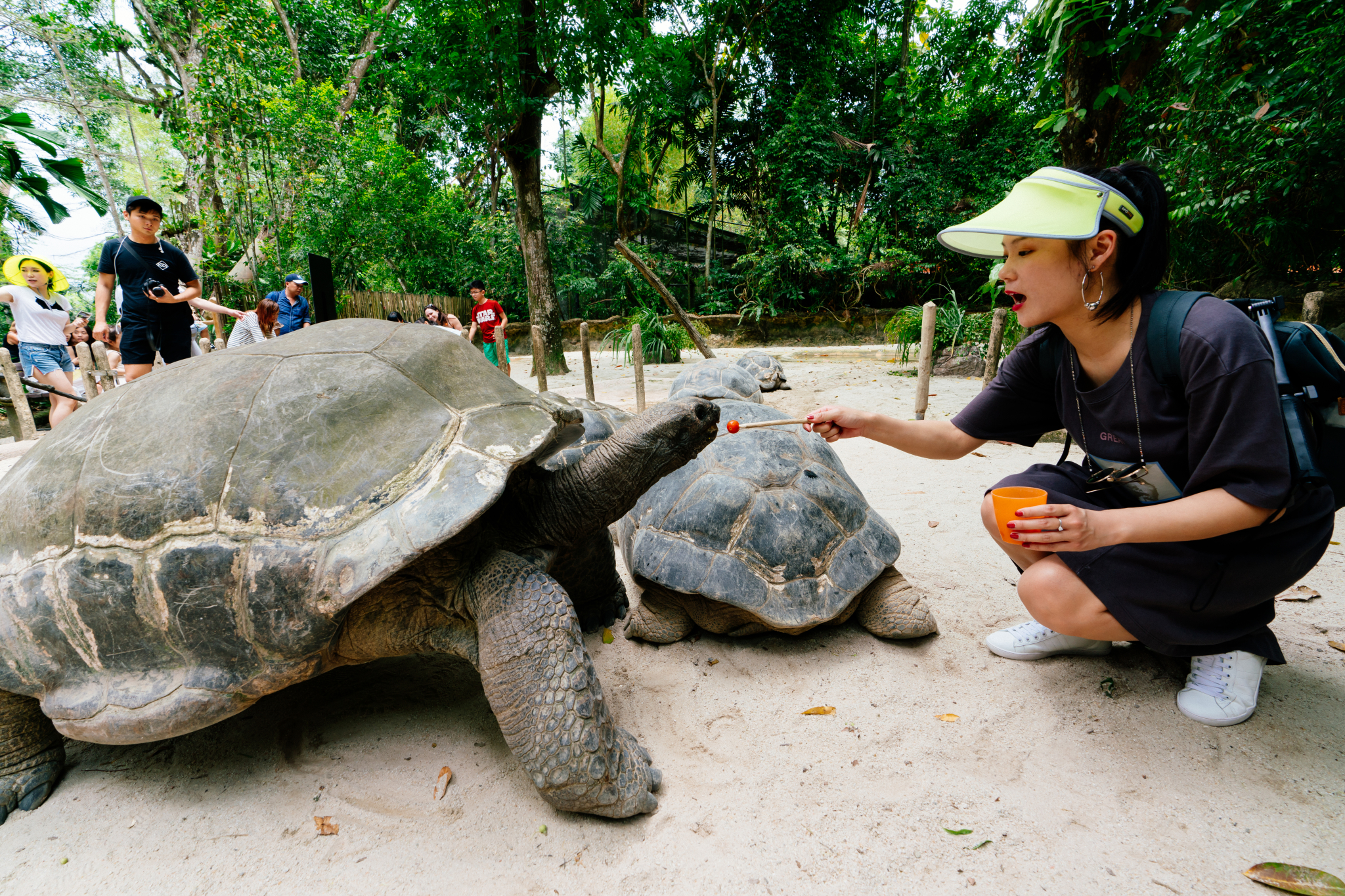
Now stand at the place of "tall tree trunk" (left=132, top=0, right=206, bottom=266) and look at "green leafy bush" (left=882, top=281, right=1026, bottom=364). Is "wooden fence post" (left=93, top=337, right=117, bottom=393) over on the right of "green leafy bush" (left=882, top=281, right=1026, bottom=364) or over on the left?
right

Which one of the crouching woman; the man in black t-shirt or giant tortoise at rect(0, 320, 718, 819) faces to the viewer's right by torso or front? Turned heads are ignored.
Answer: the giant tortoise

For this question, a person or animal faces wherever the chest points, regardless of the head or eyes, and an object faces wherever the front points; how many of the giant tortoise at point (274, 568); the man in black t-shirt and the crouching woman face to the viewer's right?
1

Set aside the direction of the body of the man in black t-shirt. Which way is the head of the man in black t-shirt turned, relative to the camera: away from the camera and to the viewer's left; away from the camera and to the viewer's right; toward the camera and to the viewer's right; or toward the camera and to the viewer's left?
toward the camera and to the viewer's right

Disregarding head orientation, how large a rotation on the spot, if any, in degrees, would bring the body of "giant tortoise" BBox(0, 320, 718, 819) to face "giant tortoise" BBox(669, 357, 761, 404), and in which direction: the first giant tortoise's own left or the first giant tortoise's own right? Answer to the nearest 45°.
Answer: approximately 45° to the first giant tortoise's own left

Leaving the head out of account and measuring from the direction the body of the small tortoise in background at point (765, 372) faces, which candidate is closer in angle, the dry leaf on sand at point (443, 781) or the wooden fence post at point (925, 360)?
the wooden fence post

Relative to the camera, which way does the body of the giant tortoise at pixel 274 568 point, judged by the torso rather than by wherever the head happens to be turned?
to the viewer's right

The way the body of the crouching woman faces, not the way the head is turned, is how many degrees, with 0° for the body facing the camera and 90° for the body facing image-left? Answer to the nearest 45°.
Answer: approximately 45°

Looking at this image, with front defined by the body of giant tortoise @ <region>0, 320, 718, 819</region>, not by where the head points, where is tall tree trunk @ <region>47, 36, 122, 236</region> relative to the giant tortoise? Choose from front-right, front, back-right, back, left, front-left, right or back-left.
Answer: left

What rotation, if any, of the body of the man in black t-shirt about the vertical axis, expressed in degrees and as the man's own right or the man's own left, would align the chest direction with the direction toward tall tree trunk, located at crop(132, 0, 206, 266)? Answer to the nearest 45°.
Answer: approximately 180°

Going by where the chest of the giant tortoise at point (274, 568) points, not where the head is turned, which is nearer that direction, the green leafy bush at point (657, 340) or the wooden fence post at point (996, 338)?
the wooden fence post
